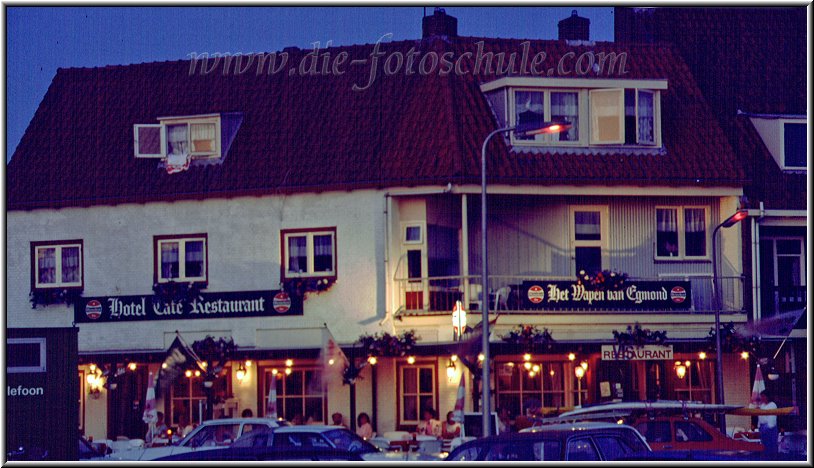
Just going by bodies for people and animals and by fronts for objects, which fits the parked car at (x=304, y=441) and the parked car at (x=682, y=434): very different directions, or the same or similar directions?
same or similar directions

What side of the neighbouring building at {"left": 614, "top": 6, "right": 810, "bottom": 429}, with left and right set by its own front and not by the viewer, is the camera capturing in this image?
front

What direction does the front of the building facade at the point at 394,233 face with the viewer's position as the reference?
facing the viewer

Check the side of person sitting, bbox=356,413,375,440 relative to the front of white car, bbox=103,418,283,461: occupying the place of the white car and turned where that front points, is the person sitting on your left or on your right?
on your right

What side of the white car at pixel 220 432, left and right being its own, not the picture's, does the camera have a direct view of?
left

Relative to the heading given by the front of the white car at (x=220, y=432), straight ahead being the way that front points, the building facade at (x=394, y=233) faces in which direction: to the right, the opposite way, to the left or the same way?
to the left

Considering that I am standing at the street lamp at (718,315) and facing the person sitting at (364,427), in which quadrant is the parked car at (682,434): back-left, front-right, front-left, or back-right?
front-left

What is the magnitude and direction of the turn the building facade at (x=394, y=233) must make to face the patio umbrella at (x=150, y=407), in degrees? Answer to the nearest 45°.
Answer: approximately 45° to its right

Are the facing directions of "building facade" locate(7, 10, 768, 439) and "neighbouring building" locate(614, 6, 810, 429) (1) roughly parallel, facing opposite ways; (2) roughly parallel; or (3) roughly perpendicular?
roughly parallel

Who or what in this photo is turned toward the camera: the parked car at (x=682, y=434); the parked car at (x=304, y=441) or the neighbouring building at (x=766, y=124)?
the neighbouring building
